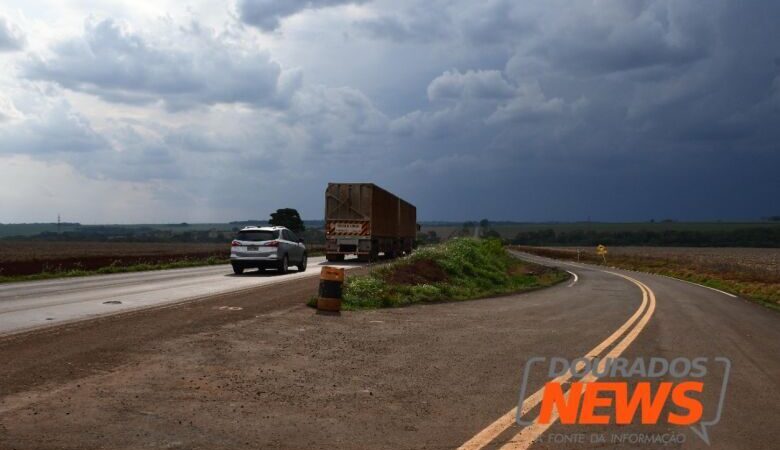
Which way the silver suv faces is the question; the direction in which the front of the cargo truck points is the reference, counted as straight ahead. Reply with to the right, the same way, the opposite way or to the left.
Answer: the same way

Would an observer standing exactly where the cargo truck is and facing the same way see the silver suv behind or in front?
behind

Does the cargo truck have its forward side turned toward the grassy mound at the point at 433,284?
no

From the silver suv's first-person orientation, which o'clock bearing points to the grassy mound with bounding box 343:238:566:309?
The grassy mound is roughly at 3 o'clock from the silver suv.

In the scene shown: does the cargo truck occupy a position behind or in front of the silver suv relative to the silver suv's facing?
in front

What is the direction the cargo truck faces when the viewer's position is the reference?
facing away from the viewer and to the right of the viewer

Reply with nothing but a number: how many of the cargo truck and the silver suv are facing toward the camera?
0

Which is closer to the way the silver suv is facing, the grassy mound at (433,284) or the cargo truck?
the cargo truck

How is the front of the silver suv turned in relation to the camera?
facing away from the viewer and to the right of the viewer

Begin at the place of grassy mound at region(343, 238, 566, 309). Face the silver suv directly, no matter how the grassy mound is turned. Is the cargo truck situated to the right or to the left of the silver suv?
right
